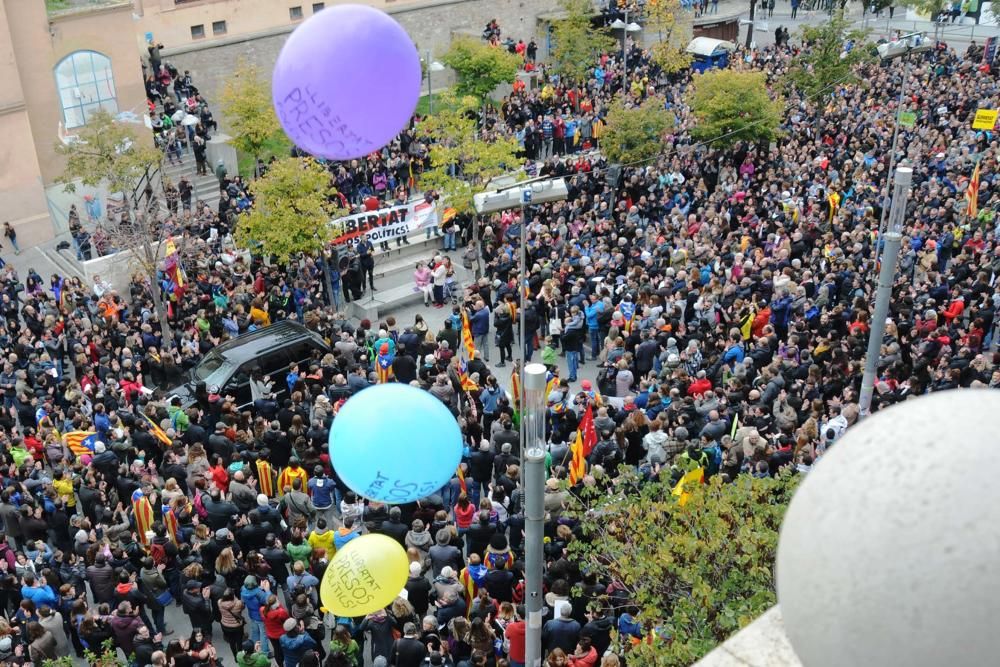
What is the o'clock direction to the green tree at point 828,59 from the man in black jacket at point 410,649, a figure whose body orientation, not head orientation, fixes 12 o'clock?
The green tree is roughly at 1 o'clock from the man in black jacket.

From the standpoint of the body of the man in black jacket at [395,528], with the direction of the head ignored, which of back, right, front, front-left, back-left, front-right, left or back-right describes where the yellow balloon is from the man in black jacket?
back

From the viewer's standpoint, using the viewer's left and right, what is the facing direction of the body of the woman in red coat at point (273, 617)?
facing away from the viewer and to the right of the viewer

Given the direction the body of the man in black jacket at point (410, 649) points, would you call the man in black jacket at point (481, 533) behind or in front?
in front

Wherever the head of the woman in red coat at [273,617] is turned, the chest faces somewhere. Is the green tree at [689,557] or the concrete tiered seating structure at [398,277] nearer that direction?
the concrete tiered seating structure

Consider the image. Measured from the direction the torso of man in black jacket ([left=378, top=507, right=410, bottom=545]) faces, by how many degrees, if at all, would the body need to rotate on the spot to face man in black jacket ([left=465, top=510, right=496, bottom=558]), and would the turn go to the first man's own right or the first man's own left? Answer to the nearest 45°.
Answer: approximately 90° to the first man's own right

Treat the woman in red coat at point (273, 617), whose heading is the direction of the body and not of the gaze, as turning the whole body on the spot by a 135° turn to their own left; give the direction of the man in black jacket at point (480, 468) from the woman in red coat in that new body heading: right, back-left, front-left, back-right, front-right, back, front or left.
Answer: back-right

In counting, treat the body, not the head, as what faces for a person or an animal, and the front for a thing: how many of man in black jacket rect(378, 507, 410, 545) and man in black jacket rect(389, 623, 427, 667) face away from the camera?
2

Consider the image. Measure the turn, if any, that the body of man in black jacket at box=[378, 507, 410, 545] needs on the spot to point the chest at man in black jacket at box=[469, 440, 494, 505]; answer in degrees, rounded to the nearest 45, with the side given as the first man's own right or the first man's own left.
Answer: approximately 45° to the first man's own right

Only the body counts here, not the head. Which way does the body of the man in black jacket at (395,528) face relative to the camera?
away from the camera

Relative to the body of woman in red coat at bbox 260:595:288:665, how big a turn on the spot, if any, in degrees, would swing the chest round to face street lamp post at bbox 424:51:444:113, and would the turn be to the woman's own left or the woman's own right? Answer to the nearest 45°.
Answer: approximately 45° to the woman's own left

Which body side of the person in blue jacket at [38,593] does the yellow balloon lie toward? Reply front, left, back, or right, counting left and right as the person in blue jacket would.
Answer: right

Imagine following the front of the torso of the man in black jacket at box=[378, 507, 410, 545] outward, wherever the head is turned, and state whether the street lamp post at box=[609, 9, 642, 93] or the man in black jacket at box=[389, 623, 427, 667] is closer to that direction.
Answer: the street lamp post

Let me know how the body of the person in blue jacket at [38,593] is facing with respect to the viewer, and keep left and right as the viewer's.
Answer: facing away from the viewer and to the right of the viewer

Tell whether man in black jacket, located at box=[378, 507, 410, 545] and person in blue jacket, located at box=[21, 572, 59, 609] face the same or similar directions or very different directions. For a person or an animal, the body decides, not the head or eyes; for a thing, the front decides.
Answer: same or similar directions

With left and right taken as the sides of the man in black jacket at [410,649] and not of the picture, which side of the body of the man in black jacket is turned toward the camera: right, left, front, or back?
back

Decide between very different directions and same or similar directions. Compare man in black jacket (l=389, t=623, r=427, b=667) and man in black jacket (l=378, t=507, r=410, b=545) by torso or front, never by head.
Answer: same or similar directions
